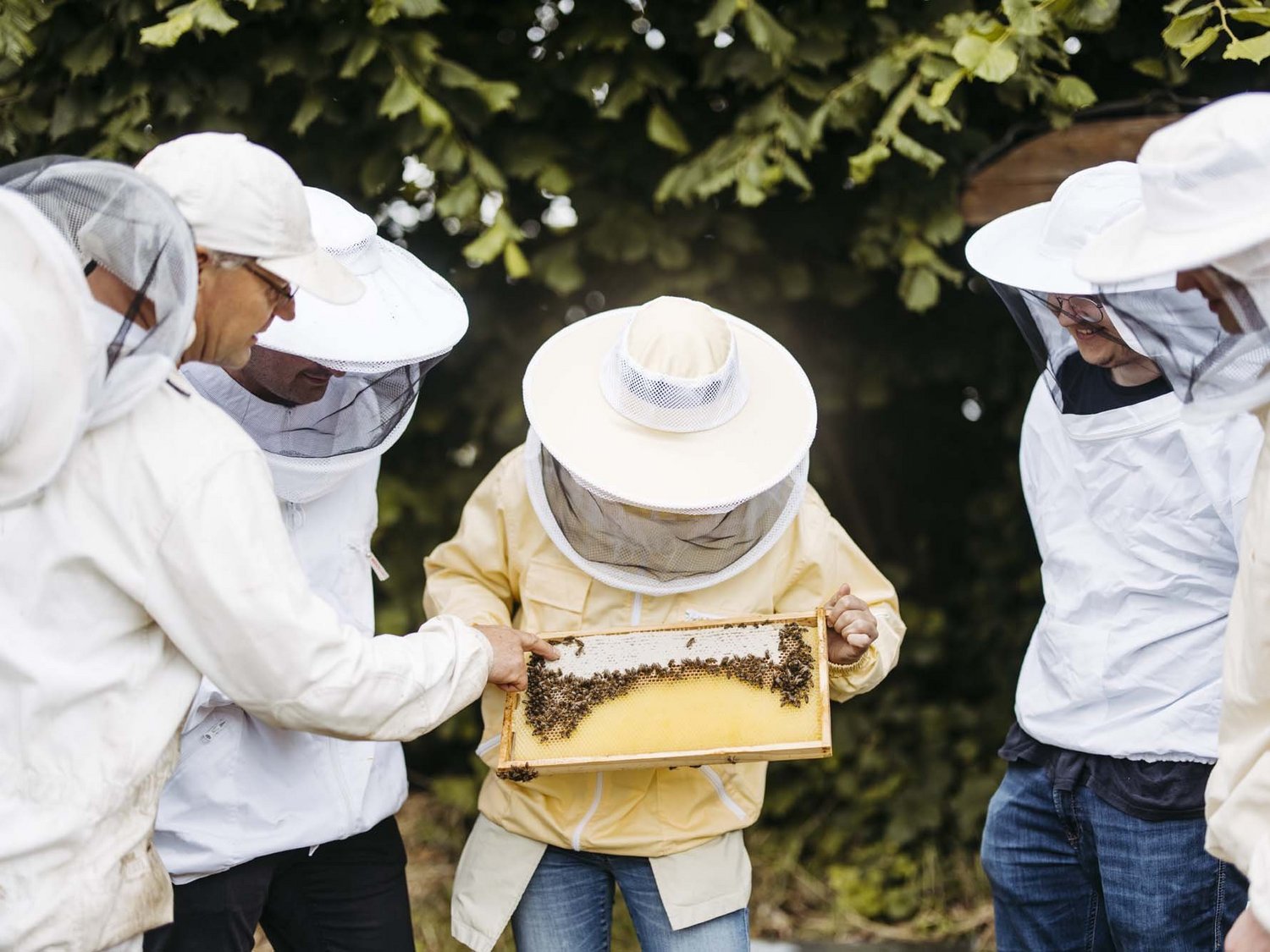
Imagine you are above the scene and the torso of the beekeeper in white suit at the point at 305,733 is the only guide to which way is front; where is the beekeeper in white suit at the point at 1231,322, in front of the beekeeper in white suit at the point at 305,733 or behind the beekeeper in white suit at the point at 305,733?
in front

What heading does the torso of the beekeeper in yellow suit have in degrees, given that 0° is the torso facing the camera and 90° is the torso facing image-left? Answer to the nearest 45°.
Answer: approximately 0°

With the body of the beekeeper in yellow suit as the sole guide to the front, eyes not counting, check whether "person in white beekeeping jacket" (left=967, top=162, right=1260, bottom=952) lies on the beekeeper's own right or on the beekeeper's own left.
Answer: on the beekeeper's own left

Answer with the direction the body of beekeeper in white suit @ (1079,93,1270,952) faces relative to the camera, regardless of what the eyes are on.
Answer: to the viewer's left

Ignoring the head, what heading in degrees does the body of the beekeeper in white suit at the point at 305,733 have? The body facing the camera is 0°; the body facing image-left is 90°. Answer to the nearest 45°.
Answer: approximately 315°

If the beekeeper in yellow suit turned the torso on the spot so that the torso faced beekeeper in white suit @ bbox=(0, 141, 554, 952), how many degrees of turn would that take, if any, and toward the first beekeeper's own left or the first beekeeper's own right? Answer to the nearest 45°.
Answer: approximately 45° to the first beekeeper's own right

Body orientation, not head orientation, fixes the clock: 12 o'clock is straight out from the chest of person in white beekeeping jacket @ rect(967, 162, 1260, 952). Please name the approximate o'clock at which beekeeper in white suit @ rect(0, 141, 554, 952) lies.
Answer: beekeeper in white suit @ rect(0, 141, 554, 952) is roughly at 12 o'clock from person in white beekeeping jacket @ rect(967, 162, 1260, 952).

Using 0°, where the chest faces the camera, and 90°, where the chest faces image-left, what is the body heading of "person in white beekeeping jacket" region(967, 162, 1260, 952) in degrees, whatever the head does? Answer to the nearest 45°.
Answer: approximately 45°

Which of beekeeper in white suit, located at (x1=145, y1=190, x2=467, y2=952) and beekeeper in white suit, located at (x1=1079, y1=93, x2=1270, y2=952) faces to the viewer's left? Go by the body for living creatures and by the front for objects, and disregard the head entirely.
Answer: beekeeper in white suit, located at (x1=1079, y1=93, x2=1270, y2=952)

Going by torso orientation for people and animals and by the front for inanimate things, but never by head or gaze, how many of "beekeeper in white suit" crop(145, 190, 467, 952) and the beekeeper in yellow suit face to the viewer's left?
0
